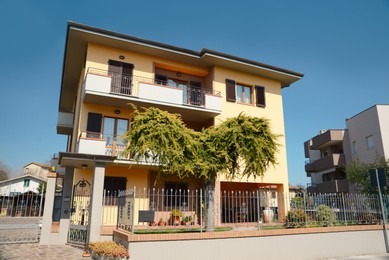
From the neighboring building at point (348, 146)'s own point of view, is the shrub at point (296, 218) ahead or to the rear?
ahead

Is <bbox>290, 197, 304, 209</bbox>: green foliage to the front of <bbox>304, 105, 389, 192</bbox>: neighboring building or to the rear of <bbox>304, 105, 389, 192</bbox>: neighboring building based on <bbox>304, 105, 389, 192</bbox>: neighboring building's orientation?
to the front

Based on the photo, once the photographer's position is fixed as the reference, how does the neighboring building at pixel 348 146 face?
facing the viewer and to the left of the viewer

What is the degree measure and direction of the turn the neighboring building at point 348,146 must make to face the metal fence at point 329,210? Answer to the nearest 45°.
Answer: approximately 45° to its left

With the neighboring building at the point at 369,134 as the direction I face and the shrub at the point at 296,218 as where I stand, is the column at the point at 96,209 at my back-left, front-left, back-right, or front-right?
back-left

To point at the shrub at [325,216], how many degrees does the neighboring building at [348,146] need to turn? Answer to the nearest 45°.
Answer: approximately 45° to its left

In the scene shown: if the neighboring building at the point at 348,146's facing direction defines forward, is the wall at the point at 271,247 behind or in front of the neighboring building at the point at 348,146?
in front
